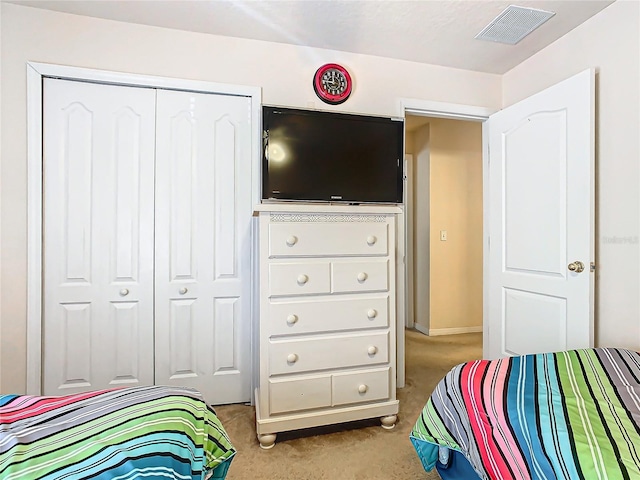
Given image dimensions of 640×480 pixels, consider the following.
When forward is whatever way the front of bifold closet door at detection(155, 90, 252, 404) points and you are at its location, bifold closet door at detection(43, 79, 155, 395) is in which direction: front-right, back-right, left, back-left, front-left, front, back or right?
right

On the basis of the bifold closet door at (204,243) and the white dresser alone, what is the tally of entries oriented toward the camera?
2

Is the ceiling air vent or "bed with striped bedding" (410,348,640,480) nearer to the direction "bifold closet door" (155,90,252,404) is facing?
the bed with striped bedding

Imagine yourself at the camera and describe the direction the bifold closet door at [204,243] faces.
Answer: facing the viewer

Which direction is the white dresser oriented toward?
toward the camera

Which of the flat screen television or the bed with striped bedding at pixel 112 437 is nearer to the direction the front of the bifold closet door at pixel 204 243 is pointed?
the bed with striped bedding

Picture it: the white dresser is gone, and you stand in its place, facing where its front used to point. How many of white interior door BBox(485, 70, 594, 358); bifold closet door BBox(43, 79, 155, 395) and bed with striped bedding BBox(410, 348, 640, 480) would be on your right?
1

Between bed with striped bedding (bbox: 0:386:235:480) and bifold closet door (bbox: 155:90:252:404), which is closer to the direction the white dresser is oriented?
the bed with striped bedding

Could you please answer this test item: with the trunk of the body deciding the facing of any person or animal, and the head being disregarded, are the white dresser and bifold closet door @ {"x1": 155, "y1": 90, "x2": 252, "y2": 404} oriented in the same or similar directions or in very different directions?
same or similar directions

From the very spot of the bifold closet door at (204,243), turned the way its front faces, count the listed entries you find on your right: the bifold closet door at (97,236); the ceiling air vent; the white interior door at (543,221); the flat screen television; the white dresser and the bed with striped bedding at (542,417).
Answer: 1

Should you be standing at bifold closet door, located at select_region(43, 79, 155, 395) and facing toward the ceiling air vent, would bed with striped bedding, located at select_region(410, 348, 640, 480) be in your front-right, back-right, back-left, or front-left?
front-right

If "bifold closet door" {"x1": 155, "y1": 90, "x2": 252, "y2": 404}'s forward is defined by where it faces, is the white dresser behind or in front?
in front

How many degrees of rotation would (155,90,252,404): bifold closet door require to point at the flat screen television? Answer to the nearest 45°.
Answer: approximately 90° to its left
